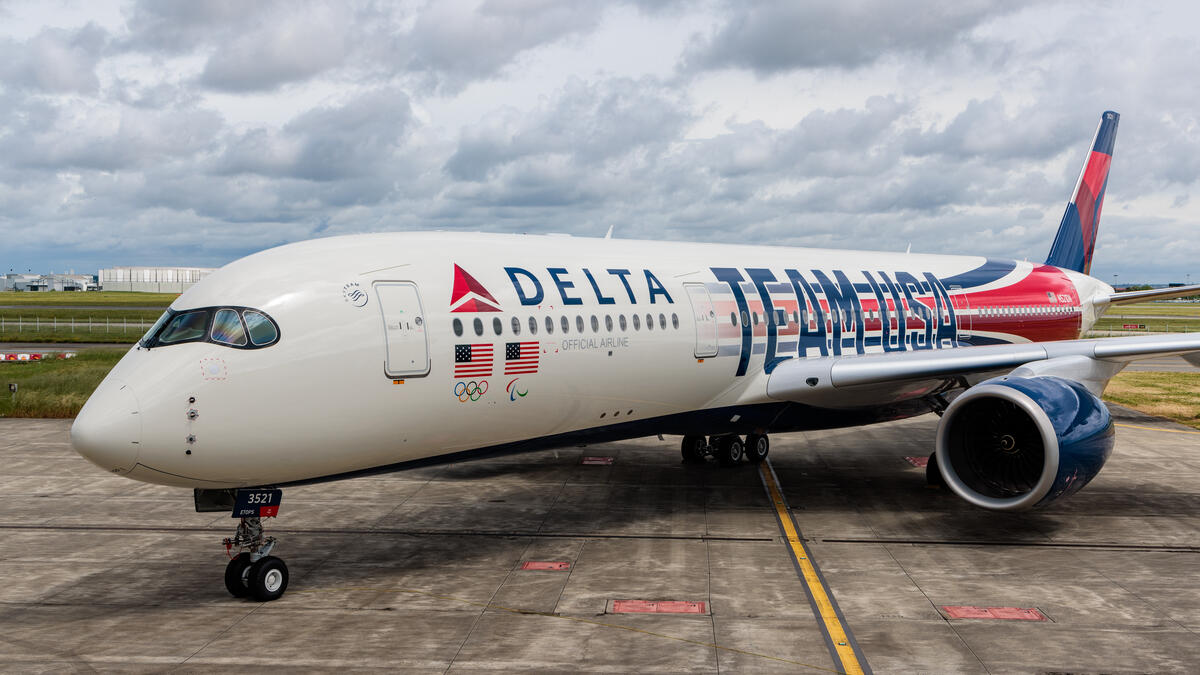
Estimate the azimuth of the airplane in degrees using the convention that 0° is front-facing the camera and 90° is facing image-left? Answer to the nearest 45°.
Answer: approximately 45°
